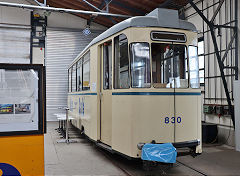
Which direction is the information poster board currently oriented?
toward the camera

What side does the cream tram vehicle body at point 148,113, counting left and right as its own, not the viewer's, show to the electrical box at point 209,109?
left

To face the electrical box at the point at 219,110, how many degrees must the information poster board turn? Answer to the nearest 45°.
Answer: approximately 135° to its left

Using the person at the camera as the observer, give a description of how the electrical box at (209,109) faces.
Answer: facing the viewer and to the left of the viewer

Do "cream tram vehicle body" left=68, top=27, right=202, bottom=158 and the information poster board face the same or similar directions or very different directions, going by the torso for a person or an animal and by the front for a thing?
same or similar directions

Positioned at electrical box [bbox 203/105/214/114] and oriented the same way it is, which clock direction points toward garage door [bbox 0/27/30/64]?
The garage door is roughly at 2 o'clock from the electrical box.

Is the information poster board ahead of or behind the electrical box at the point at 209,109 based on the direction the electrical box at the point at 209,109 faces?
ahead

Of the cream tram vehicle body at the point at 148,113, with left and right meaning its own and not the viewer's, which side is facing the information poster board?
right

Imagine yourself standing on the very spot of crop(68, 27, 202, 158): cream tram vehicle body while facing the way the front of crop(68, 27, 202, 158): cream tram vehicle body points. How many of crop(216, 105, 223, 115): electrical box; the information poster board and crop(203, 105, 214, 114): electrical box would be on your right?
1

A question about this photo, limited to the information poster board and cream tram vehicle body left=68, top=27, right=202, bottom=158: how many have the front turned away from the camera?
0

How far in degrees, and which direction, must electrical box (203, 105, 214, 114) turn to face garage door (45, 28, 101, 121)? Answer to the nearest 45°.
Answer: approximately 90° to its right

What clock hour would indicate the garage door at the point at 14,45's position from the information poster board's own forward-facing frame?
The garage door is roughly at 6 o'clock from the information poster board.

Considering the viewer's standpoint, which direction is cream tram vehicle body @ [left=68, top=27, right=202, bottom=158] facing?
facing the viewer and to the right of the viewer

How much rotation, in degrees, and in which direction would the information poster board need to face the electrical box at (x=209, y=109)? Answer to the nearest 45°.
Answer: approximately 135° to its left

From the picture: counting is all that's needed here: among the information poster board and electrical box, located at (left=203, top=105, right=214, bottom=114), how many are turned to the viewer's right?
0

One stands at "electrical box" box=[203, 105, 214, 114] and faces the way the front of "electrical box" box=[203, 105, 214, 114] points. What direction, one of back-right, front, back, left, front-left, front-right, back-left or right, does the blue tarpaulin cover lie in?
front-left
